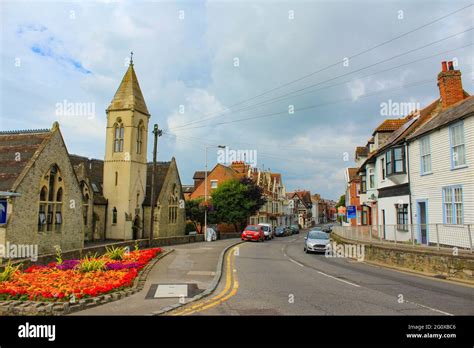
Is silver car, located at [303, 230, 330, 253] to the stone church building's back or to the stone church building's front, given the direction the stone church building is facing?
to the front

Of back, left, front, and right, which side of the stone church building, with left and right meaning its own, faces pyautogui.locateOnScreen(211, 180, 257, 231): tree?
left

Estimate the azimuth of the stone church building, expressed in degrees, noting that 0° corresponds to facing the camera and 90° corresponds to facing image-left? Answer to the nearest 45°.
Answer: approximately 315°

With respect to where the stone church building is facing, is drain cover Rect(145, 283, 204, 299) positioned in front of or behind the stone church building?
in front

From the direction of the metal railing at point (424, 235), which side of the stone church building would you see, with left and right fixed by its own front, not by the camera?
front

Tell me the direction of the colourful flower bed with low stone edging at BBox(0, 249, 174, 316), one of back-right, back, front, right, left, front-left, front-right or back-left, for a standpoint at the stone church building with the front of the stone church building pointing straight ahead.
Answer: front-right

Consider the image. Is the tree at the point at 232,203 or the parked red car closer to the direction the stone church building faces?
the parked red car

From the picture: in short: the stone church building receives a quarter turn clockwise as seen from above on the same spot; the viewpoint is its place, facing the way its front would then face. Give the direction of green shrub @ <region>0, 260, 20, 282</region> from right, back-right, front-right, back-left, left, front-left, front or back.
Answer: front-left

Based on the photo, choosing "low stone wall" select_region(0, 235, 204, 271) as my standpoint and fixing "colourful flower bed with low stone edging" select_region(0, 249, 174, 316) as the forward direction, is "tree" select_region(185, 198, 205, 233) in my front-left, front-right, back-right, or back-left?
back-left

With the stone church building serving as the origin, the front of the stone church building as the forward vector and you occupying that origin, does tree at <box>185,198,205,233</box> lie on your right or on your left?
on your left

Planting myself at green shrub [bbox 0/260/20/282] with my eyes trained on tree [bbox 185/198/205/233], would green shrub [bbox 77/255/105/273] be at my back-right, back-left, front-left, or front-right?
front-right
